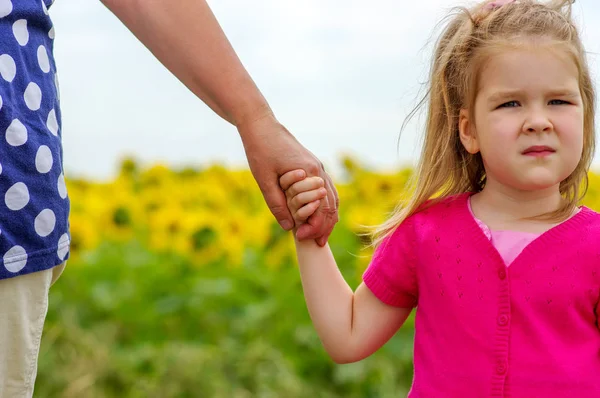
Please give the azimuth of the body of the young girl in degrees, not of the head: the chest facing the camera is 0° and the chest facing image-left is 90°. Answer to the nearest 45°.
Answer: approximately 0°
